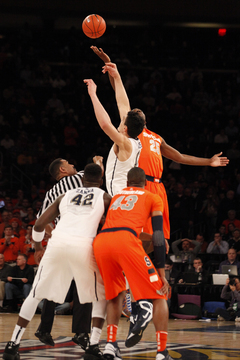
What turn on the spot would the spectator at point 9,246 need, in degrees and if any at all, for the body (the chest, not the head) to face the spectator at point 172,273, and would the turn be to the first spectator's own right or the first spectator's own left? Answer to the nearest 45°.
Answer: approximately 45° to the first spectator's own left

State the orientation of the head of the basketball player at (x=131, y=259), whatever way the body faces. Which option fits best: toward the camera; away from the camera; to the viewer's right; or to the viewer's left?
away from the camera

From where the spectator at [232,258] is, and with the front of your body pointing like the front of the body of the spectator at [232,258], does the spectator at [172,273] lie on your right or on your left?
on your right

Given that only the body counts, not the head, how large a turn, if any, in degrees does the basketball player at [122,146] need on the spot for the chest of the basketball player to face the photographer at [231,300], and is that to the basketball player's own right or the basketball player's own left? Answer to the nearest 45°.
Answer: approximately 90° to the basketball player's own right

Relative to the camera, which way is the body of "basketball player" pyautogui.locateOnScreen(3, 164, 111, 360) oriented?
away from the camera

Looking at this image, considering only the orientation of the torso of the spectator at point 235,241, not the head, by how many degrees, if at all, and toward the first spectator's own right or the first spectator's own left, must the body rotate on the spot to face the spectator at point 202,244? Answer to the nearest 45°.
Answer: approximately 135° to the first spectator's own right

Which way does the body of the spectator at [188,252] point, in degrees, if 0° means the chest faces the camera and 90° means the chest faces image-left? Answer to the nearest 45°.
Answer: approximately 0°

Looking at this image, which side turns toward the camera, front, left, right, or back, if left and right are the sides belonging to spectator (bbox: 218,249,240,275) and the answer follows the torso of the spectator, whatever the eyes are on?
front

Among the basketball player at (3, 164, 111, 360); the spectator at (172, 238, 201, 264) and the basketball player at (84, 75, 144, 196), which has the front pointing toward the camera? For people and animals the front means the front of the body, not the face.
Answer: the spectator

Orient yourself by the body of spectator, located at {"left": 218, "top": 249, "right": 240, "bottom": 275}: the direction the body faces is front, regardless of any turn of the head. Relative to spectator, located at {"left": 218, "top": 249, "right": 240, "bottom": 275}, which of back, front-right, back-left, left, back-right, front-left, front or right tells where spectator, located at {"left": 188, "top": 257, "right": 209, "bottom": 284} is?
right

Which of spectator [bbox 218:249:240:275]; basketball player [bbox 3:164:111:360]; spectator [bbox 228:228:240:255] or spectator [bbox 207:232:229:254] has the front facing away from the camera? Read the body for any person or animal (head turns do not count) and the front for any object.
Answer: the basketball player

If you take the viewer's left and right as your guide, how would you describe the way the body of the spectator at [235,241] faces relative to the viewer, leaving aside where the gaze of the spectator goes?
facing the viewer

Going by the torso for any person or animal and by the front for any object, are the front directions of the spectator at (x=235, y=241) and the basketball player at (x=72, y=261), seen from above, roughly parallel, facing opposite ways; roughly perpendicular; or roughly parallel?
roughly parallel, facing opposite ways

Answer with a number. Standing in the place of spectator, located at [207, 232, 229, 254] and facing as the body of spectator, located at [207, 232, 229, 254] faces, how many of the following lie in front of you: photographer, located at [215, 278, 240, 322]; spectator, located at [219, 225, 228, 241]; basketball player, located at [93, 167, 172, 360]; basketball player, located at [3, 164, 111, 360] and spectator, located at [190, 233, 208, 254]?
3

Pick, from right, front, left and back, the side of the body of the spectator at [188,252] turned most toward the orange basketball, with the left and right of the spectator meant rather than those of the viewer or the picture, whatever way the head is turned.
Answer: front

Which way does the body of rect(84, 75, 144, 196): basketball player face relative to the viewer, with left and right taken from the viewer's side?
facing away from the viewer and to the left of the viewer

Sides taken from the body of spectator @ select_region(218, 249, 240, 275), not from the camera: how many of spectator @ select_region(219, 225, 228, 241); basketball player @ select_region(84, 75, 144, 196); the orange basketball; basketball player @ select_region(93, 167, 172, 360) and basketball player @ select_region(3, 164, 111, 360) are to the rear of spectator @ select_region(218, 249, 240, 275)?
1
